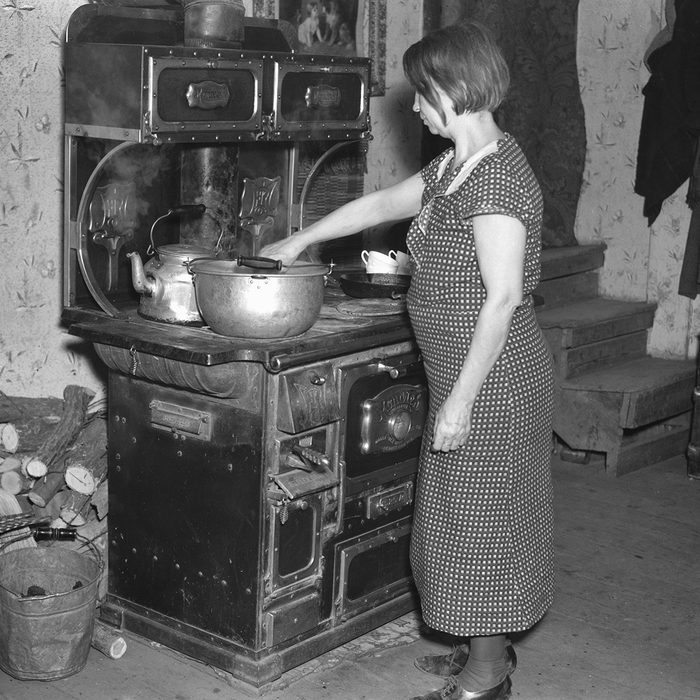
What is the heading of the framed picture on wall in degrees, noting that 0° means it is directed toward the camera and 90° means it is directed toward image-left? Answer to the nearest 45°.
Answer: approximately 0°

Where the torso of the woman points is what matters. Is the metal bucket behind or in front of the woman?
in front

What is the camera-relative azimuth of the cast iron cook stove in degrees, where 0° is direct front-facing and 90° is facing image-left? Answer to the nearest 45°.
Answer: approximately 315°

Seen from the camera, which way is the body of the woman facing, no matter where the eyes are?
to the viewer's left

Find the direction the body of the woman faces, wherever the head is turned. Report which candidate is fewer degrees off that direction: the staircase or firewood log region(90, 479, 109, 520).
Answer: the firewood log

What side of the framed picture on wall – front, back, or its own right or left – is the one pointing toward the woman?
front

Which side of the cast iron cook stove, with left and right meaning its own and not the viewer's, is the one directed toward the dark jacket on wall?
left

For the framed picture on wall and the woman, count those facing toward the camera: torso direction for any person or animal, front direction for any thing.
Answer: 1

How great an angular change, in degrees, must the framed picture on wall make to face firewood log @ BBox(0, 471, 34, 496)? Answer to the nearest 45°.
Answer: approximately 45° to its right
